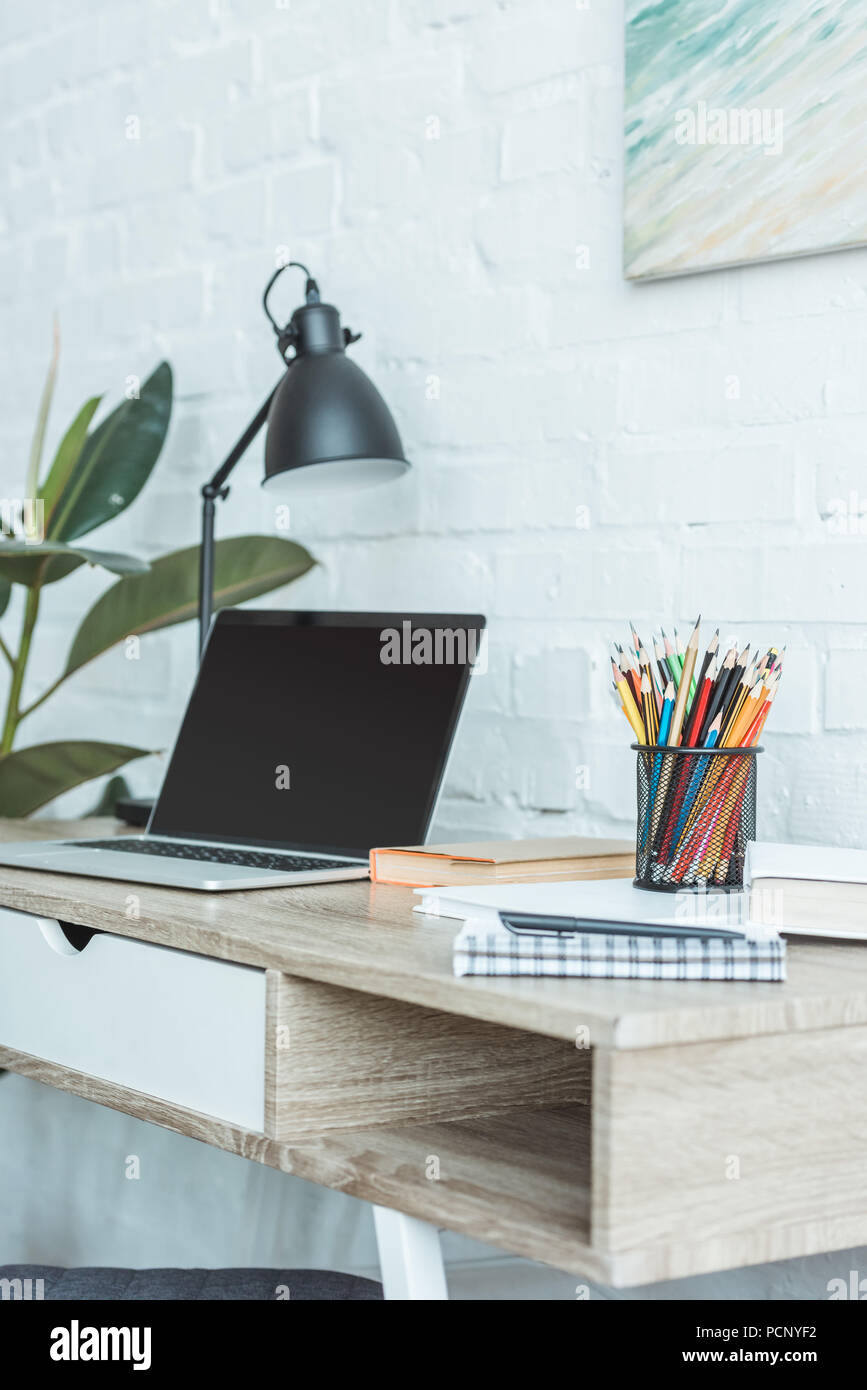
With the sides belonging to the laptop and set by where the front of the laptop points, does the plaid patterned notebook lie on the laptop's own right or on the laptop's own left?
on the laptop's own left

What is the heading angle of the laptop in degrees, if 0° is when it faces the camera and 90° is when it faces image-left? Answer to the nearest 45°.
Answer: approximately 45°

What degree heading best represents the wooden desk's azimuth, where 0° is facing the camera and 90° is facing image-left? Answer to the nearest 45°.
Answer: approximately 45°

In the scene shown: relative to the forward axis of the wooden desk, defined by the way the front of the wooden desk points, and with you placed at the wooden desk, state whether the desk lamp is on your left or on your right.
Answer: on your right
